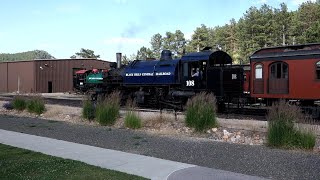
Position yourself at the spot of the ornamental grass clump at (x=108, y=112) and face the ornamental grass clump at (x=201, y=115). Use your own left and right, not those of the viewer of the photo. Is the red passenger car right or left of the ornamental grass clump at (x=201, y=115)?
left

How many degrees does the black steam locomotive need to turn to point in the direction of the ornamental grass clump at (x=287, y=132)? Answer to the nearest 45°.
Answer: approximately 135° to its left

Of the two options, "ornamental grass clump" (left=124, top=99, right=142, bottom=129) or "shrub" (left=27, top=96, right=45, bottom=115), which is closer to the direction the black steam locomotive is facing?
the shrub

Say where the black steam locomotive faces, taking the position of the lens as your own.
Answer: facing away from the viewer and to the left of the viewer

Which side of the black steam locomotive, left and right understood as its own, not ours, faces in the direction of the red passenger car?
back

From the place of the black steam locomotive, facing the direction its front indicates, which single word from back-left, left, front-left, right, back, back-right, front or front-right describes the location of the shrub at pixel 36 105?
front-left

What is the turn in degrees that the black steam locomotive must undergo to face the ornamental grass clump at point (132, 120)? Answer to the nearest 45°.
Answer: approximately 135° to its left

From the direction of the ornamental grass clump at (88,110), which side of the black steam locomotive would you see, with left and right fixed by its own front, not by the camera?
left

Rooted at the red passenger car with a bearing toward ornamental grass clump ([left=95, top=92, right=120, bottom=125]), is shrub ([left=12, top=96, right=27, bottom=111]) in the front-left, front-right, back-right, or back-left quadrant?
front-right

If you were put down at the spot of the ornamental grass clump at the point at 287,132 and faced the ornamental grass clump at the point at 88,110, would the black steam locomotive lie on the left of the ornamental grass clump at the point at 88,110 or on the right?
right

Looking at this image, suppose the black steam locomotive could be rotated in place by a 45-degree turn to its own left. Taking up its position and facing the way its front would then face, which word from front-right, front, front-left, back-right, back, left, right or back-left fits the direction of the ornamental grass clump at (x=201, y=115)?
left

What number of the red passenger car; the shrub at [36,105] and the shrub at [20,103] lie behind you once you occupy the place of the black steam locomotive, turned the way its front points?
1

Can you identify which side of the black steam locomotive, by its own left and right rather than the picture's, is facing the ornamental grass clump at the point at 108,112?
left

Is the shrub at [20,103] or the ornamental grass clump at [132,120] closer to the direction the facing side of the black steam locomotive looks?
the shrub
